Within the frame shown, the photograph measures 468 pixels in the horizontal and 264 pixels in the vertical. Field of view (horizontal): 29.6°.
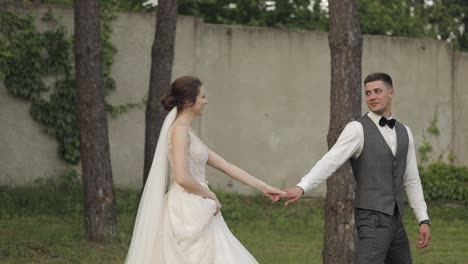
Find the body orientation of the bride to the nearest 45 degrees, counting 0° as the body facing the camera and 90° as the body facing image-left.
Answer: approximately 270°

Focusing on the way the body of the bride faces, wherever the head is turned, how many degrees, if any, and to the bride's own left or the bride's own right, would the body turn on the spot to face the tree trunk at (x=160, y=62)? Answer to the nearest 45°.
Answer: approximately 90° to the bride's own left

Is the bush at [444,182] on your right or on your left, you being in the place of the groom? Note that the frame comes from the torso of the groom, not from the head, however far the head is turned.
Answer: on your left

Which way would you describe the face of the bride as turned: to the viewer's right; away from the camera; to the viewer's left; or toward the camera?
to the viewer's right

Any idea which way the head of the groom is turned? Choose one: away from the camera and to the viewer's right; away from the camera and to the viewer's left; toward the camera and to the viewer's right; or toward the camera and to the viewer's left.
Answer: toward the camera and to the viewer's left

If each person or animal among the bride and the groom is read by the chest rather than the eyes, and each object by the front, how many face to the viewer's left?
0

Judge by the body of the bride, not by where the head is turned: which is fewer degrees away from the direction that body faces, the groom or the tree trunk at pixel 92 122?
the groom

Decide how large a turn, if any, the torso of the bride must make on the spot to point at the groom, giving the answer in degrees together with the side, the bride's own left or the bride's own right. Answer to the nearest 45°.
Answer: approximately 45° to the bride's own right

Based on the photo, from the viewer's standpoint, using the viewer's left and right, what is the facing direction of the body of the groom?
facing the viewer and to the right of the viewer
